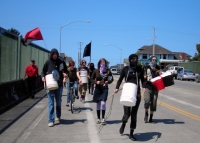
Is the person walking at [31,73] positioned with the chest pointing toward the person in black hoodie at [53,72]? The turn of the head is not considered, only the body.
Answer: yes

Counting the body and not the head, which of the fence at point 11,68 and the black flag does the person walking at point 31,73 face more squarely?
the fence

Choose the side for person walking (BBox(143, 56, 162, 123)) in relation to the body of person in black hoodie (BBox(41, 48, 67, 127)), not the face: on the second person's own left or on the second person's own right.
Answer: on the second person's own left

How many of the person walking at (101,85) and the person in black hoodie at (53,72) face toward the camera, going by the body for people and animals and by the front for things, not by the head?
2

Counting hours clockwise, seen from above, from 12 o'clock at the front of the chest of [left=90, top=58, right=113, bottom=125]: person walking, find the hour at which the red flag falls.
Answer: The red flag is roughly at 5 o'clock from the person walking.

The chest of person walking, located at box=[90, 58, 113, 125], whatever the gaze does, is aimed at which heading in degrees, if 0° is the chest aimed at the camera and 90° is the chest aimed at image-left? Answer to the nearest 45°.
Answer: approximately 0°
